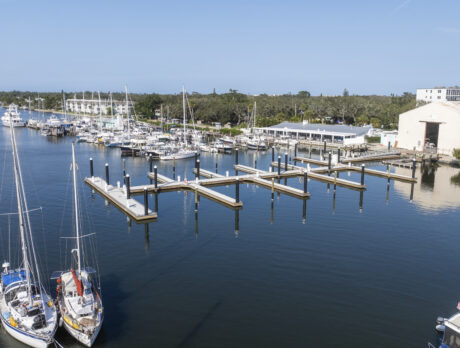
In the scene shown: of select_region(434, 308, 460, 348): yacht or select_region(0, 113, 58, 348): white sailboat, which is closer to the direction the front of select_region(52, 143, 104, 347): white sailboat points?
the yacht

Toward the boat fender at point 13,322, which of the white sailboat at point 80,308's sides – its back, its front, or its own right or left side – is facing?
right

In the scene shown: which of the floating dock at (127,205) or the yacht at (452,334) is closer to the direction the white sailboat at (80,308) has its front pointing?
the yacht

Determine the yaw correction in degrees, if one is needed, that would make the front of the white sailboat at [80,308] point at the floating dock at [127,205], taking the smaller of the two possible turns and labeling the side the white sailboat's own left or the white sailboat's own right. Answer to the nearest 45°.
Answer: approximately 180°

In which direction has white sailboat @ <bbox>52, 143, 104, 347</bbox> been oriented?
toward the camera

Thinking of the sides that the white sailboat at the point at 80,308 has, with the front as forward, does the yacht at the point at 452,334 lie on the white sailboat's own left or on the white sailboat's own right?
on the white sailboat's own left

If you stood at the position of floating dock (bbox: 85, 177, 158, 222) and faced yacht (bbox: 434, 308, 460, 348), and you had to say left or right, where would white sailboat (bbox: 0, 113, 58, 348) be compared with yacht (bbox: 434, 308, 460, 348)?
right
